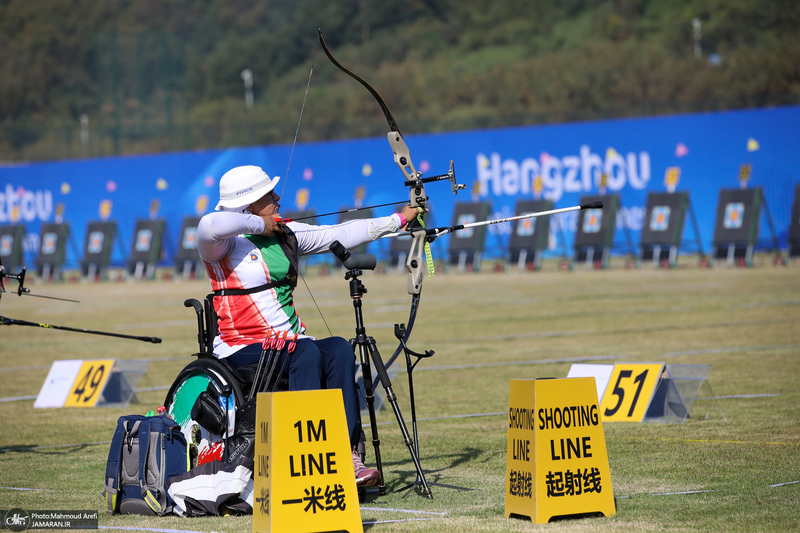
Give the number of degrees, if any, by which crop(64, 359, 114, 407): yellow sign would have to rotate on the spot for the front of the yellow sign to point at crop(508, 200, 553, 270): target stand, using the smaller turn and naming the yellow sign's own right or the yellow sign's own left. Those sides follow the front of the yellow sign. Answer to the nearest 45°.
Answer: approximately 135° to the yellow sign's own left

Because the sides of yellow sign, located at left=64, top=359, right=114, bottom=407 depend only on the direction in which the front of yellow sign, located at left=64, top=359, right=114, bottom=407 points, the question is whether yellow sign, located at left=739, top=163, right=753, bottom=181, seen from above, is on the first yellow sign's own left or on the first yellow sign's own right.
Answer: on the first yellow sign's own left

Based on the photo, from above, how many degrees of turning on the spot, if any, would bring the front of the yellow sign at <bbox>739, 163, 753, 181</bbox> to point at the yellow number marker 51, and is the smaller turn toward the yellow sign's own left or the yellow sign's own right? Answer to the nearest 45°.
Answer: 0° — it already faces it

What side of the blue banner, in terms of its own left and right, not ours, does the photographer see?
front

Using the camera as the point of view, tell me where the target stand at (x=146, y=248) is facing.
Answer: facing the viewer and to the left of the viewer

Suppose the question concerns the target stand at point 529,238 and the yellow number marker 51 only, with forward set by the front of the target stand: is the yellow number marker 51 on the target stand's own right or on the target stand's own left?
on the target stand's own left

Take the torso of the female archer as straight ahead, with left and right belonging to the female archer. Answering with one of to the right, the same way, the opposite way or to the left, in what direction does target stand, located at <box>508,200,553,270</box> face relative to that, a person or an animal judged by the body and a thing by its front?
to the right

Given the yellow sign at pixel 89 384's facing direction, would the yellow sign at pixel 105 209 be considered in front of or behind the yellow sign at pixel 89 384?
behind

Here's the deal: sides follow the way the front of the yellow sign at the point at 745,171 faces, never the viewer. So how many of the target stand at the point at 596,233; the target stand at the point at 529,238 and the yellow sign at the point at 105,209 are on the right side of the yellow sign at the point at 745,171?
3

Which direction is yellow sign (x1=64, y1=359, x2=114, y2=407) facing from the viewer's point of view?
toward the camera

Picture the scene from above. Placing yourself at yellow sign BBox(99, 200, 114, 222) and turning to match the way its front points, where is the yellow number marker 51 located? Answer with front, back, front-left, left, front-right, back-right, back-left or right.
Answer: front

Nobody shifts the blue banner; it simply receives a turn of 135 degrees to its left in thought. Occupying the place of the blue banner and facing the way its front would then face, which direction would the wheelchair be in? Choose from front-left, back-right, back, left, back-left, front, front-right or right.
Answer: back-right

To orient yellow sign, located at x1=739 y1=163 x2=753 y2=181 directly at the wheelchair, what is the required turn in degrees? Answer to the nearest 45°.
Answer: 0° — it already faces it

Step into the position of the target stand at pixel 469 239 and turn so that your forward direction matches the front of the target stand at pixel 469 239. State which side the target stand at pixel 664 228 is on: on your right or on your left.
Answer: on your left

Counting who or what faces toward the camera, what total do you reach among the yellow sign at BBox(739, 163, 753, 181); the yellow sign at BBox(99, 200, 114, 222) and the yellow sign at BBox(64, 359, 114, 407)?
3

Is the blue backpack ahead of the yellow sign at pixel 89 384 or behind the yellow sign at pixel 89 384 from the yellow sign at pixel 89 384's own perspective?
ahead

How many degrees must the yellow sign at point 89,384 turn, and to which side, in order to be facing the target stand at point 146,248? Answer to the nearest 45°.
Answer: approximately 180°

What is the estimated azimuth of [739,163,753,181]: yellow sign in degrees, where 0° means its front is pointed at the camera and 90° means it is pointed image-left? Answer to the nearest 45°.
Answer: approximately 0°

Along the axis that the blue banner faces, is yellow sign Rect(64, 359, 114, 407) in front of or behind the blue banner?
in front

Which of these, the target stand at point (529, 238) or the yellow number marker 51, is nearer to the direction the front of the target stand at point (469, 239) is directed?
the yellow number marker 51

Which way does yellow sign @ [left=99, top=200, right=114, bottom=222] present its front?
toward the camera
